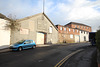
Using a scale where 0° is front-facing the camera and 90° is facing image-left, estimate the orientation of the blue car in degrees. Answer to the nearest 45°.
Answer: approximately 45°

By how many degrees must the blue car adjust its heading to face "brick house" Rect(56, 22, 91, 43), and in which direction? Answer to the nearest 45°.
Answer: approximately 180°
